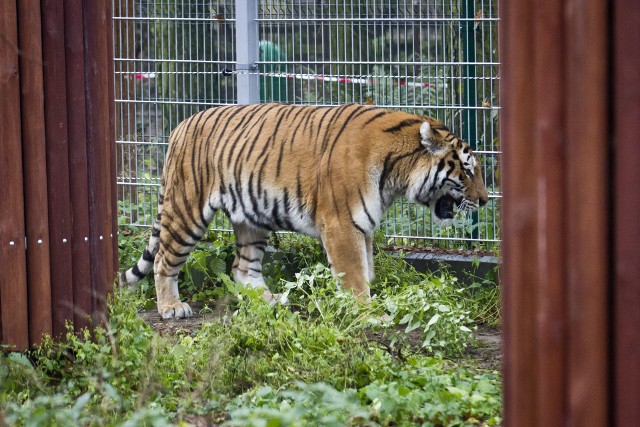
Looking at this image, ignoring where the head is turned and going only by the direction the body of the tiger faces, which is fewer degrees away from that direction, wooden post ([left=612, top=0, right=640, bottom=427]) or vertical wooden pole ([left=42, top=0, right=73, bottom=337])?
the wooden post

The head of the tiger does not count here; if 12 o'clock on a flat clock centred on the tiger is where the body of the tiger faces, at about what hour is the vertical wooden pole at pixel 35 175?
The vertical wooden pole is roughly at 4 o'clock from the tiger.

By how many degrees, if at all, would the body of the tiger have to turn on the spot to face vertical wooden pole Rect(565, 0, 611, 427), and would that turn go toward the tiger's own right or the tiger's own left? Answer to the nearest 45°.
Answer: approximately 90° to the tiger's own right

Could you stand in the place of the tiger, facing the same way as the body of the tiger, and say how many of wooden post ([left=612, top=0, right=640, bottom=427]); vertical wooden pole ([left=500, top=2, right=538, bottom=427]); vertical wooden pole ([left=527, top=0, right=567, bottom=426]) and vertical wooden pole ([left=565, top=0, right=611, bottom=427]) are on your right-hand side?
4

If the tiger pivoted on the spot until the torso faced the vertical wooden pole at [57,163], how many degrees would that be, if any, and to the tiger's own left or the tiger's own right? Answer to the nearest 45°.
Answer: approximately 135° to the tiger's own right

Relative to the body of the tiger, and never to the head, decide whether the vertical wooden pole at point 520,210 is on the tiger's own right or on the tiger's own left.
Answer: on the tiger's own right

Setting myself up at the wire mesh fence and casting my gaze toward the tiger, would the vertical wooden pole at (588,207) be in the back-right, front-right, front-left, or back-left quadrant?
front-left

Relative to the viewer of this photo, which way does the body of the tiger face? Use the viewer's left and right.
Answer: facing to the right of the viewer

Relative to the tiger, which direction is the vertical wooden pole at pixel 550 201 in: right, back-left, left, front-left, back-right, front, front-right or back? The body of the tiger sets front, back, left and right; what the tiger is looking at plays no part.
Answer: right

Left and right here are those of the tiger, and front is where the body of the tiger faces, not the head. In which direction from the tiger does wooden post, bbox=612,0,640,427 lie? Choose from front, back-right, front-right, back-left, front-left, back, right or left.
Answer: right
